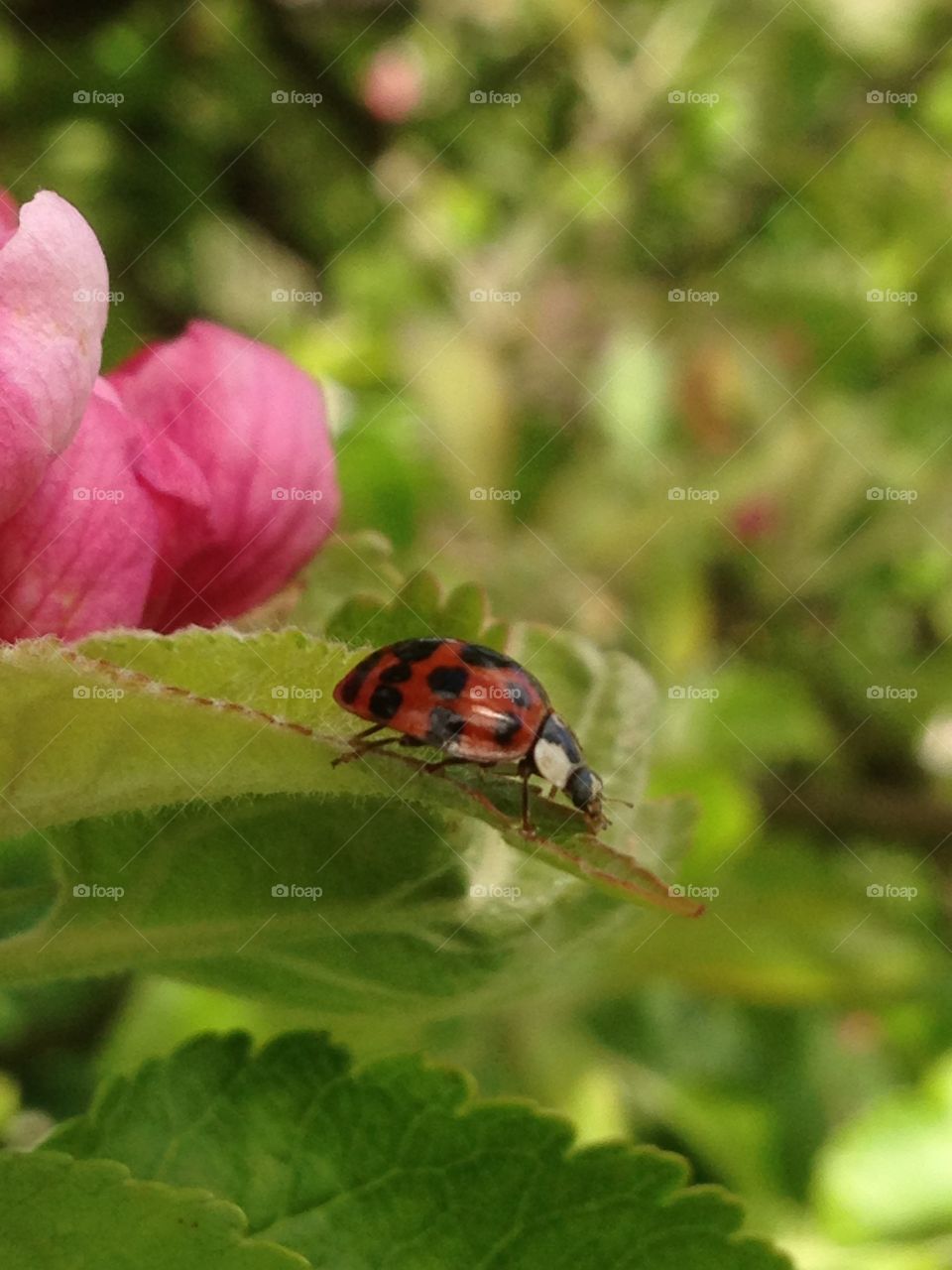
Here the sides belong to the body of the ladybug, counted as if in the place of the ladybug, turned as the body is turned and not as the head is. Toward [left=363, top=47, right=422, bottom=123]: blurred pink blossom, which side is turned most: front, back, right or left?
left

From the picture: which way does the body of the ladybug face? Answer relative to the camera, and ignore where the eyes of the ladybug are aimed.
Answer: to the viewer's right
